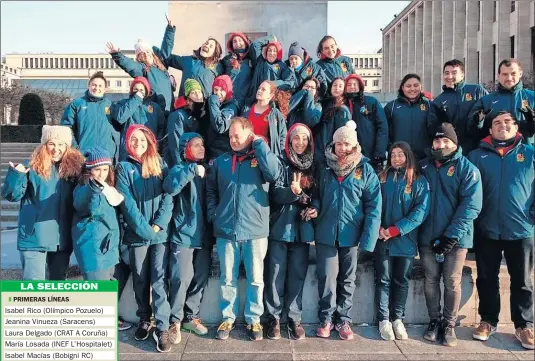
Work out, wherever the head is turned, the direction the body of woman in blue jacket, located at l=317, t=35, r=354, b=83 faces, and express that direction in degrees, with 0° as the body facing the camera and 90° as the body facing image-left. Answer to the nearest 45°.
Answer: approximately 0°

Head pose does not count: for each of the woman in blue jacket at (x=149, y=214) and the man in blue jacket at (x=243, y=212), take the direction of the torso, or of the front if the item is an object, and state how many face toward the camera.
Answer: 2

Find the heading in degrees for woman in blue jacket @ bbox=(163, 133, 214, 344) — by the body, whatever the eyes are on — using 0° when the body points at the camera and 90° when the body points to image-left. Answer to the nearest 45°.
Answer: approximately 315°

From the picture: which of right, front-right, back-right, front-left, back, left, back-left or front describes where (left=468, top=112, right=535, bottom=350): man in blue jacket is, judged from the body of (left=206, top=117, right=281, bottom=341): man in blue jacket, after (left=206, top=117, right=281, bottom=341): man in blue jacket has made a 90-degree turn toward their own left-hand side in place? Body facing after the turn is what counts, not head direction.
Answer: front

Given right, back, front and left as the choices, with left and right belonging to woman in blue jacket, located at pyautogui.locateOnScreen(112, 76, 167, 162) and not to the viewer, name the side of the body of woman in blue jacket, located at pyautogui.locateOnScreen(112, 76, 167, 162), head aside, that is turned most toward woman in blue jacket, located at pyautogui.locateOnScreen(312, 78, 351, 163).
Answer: left

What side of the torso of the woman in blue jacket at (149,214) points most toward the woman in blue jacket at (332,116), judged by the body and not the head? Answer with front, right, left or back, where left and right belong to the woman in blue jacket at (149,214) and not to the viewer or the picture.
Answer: left

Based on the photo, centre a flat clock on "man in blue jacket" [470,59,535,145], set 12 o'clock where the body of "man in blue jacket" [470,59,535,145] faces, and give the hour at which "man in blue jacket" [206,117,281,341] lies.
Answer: "man in blue jacket" [206,117,281,341] is roughly at 2 o'clock from "man in blue jacket" [470,59,535,145].
